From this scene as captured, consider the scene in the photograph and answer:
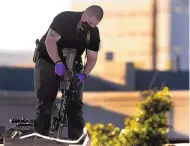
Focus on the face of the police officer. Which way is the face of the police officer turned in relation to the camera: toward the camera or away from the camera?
toward the camera

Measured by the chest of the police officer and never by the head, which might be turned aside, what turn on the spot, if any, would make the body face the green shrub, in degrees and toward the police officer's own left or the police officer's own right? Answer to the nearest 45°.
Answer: approximately 45° to the police officer's own left

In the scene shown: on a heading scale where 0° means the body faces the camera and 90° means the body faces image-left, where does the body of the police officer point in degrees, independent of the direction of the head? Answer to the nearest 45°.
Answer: approximately 315°
